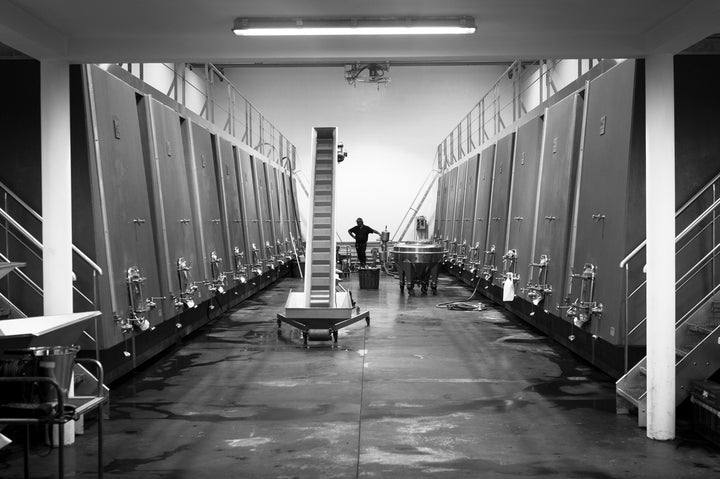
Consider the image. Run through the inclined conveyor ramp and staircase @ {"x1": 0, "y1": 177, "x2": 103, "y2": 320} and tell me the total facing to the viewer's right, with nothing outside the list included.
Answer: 1

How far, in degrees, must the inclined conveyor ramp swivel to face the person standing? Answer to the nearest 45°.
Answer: approximately 180°

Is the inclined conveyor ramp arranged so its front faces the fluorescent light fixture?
yes

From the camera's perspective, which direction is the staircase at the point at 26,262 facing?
to the viewer's right

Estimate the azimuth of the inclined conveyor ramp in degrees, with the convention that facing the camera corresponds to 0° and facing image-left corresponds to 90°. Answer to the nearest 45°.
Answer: approximately 0°
